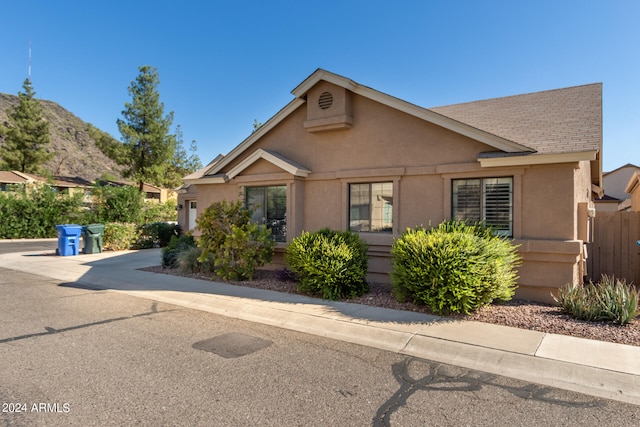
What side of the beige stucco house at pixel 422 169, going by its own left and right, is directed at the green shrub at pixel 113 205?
right

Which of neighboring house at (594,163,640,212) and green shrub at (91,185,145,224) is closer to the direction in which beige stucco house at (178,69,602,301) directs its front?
the green shrub

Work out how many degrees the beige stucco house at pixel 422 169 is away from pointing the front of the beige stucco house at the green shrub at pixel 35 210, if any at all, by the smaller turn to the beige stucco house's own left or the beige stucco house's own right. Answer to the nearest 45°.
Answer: approximately 90° to the beige stucco house's own right

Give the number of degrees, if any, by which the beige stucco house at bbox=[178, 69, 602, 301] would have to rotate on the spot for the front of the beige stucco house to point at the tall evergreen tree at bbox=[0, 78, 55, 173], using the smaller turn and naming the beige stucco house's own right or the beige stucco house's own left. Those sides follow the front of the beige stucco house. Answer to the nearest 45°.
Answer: approximately 90° to the beige stucco house's own right

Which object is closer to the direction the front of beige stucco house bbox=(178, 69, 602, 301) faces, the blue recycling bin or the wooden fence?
the blue recycling bin

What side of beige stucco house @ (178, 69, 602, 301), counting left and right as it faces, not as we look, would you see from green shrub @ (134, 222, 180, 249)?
right

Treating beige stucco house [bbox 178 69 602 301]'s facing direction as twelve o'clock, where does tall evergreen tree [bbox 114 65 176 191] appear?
The tall evergreen tree is roughly at 3 o'clock from the beige stucco house.

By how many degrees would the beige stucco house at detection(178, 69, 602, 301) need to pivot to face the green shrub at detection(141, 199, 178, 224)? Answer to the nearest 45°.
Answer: approximately 90° to its right

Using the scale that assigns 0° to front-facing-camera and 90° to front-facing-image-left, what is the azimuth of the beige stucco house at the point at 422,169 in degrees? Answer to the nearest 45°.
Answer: approximately 45°

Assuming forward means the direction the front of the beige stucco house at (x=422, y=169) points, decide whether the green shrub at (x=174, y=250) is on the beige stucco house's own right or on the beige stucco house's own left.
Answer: on the beige stucco house's own right

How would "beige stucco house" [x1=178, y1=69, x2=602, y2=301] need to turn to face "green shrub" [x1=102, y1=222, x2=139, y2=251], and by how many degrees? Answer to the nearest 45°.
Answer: approximately 90° to its right

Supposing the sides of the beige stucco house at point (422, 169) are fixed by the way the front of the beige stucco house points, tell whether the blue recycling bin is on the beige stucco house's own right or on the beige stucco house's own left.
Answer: on the beige stucco house's own right
